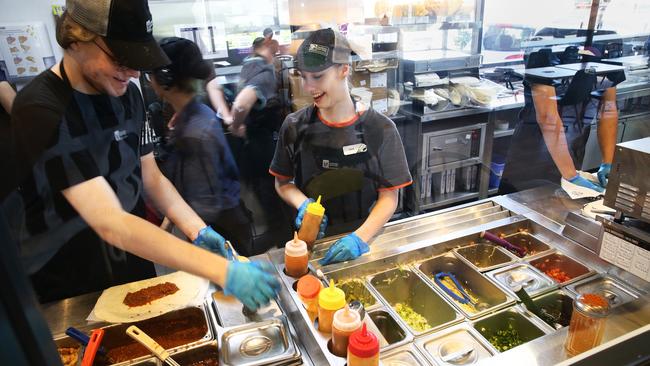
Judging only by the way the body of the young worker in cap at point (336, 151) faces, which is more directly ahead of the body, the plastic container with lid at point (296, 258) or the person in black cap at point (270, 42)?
the plastic container with lid

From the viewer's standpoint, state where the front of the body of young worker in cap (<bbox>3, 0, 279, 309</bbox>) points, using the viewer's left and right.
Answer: facing the viewer and to the right of the viewer

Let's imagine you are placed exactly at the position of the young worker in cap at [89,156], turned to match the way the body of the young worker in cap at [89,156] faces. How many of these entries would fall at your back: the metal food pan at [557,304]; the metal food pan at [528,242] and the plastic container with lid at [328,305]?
0

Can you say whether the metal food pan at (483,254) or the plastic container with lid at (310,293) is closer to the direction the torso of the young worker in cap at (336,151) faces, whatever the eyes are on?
the plastic container with lid

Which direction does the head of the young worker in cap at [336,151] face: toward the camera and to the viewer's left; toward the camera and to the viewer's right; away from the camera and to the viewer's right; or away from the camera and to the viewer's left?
toward the camera and to the viewer's left

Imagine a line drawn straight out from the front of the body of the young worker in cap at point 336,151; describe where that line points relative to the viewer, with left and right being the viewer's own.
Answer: facing the viewer and to the left of the viewer

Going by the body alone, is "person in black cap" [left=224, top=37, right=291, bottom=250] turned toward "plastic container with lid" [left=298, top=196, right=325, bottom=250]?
no

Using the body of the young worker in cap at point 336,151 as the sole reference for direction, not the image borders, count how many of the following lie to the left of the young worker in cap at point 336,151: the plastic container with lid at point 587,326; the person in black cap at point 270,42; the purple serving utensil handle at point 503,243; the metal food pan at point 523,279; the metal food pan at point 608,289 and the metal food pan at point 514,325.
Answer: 5

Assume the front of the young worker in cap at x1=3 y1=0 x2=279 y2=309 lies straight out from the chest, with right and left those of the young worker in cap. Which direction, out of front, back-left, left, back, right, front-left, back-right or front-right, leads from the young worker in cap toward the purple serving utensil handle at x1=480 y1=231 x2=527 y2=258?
front-left

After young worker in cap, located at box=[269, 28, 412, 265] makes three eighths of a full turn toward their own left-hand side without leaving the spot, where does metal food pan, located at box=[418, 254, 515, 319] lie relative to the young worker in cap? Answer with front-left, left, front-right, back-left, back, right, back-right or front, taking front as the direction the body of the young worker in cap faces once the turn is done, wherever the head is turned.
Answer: front-right
